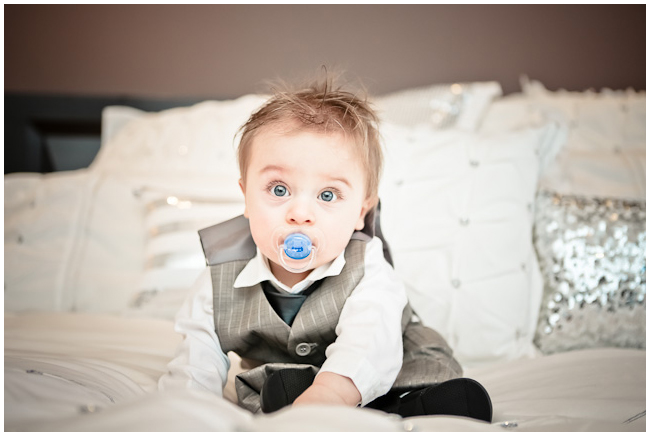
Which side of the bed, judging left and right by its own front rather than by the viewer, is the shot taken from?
front

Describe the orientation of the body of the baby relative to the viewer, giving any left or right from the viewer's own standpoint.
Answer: facing the viewer

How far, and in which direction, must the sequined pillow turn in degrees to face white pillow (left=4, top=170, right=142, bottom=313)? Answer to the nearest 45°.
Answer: approximately 90° to its right

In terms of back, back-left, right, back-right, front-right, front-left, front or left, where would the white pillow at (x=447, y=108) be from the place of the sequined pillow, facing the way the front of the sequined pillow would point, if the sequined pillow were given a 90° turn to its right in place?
front-right

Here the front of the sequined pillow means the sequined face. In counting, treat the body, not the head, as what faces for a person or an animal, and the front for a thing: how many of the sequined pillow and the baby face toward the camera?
2

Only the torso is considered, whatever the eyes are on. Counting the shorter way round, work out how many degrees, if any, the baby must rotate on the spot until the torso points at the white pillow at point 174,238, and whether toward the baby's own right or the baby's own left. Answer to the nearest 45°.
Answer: approximately 135° to the baby's own right

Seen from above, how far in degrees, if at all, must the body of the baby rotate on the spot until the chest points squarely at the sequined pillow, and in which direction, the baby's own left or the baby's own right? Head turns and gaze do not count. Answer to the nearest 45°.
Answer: approximately 135° to the baby's own left

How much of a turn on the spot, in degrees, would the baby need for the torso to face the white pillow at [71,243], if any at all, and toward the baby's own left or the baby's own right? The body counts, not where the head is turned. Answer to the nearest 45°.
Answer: approximately 135° to the baby's own right
